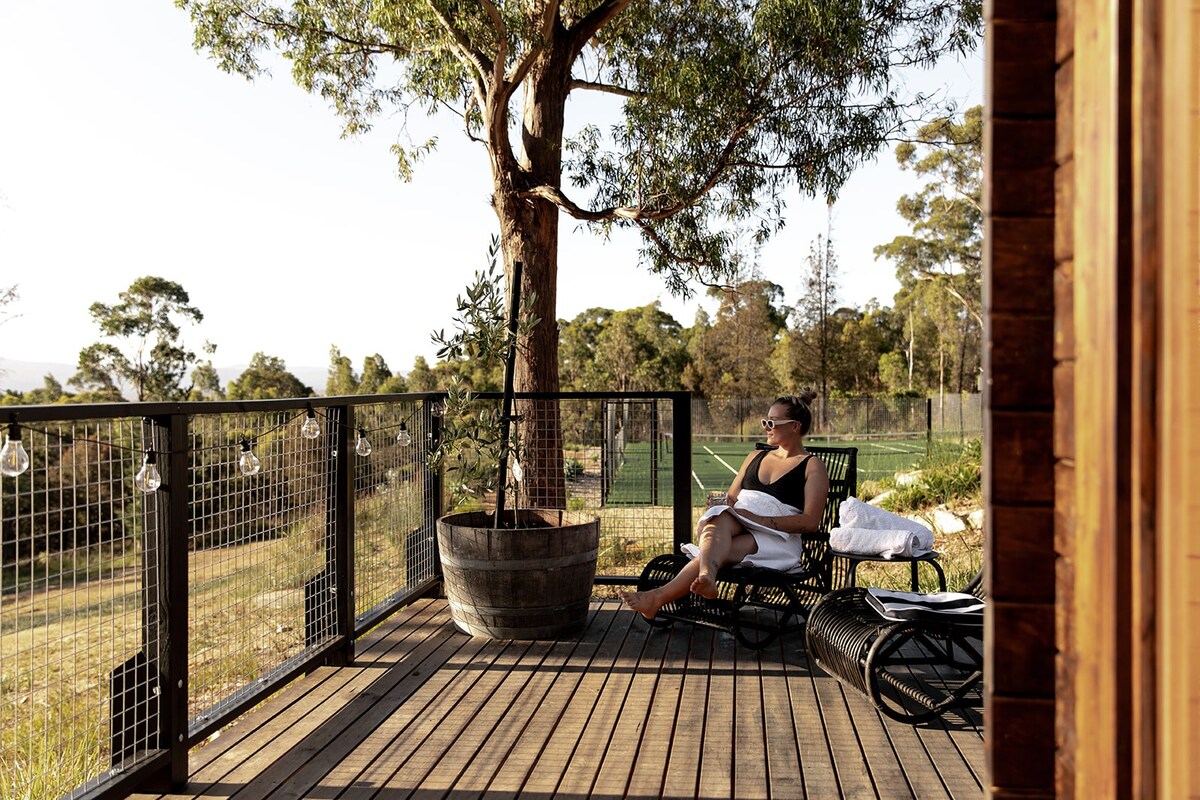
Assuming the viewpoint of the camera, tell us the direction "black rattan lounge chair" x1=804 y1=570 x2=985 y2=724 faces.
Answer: facing the viewer and to the left of the viewer

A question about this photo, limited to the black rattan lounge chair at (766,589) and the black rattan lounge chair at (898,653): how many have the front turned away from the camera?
0

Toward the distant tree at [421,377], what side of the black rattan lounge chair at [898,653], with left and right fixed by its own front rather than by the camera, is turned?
right

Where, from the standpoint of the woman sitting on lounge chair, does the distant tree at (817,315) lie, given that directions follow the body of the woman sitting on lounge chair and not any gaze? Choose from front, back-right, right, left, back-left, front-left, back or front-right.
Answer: back-right

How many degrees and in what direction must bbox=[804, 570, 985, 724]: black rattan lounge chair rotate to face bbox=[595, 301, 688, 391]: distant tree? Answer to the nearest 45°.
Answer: approximately 135° to its right

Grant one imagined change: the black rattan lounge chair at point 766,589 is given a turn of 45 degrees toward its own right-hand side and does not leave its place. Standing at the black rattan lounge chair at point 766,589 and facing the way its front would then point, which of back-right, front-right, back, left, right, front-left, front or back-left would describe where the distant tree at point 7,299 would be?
front-right

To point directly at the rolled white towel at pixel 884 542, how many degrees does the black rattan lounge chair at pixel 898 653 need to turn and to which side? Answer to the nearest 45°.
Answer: approximately 135° to its right

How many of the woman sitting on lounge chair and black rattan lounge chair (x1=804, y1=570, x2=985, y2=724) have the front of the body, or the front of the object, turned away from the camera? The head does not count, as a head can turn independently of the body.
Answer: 0

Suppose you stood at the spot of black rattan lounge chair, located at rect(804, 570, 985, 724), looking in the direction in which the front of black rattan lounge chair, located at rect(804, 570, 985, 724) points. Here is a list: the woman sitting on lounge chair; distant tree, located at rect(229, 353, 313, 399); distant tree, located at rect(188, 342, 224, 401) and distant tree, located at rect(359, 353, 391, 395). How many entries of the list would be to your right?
4

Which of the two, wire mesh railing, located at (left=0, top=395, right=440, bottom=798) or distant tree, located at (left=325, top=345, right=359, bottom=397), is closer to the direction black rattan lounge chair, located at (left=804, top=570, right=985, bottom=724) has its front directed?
the wire mesh railing

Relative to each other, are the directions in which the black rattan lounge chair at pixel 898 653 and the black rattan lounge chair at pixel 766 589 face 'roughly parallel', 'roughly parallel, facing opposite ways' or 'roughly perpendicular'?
roughly parallel

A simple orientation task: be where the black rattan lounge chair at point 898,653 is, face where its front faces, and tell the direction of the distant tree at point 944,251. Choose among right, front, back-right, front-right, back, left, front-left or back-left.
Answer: back-right

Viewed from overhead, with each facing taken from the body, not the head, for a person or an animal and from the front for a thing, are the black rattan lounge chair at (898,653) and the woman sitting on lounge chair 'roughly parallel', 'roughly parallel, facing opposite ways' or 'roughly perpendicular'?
roughly parallel

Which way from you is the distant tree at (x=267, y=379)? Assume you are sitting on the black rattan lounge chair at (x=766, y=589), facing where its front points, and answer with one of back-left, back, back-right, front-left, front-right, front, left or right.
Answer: right
